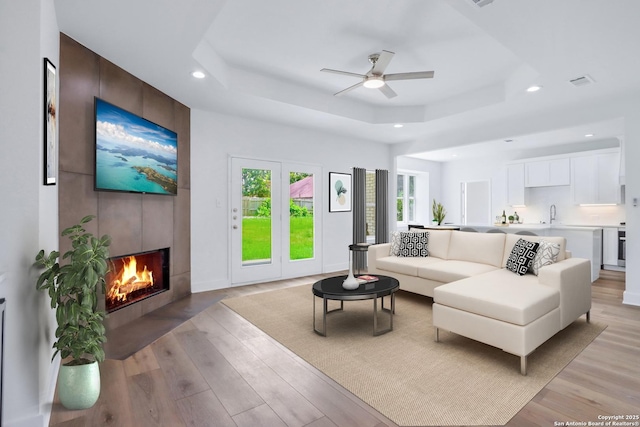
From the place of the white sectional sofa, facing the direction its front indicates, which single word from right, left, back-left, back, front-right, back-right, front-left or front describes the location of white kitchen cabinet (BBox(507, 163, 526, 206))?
back-right

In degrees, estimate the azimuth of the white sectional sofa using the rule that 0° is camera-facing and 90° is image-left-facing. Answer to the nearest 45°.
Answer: approximately 45°

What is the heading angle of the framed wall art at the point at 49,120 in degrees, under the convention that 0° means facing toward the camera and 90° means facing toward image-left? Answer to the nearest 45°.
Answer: approximately 270°

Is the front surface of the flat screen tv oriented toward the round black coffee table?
yes

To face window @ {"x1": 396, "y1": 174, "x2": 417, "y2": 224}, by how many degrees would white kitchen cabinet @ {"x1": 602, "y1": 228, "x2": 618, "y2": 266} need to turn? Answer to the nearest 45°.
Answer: approximately 90° to its right

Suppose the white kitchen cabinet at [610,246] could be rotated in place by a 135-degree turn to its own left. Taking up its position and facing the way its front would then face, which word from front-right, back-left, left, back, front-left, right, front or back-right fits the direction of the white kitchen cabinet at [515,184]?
back-left

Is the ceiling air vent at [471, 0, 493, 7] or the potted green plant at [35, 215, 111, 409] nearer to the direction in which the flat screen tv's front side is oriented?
the ceiling air vent

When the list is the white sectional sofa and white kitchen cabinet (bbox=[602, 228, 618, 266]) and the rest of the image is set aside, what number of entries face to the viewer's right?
0

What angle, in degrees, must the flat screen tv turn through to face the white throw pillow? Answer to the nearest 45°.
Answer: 0° — it already faces it

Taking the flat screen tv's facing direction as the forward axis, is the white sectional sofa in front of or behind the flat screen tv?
in front

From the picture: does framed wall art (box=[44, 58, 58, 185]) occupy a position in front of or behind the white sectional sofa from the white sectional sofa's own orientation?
in front

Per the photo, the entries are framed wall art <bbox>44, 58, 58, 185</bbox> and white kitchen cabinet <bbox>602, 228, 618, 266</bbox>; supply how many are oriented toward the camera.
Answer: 1
